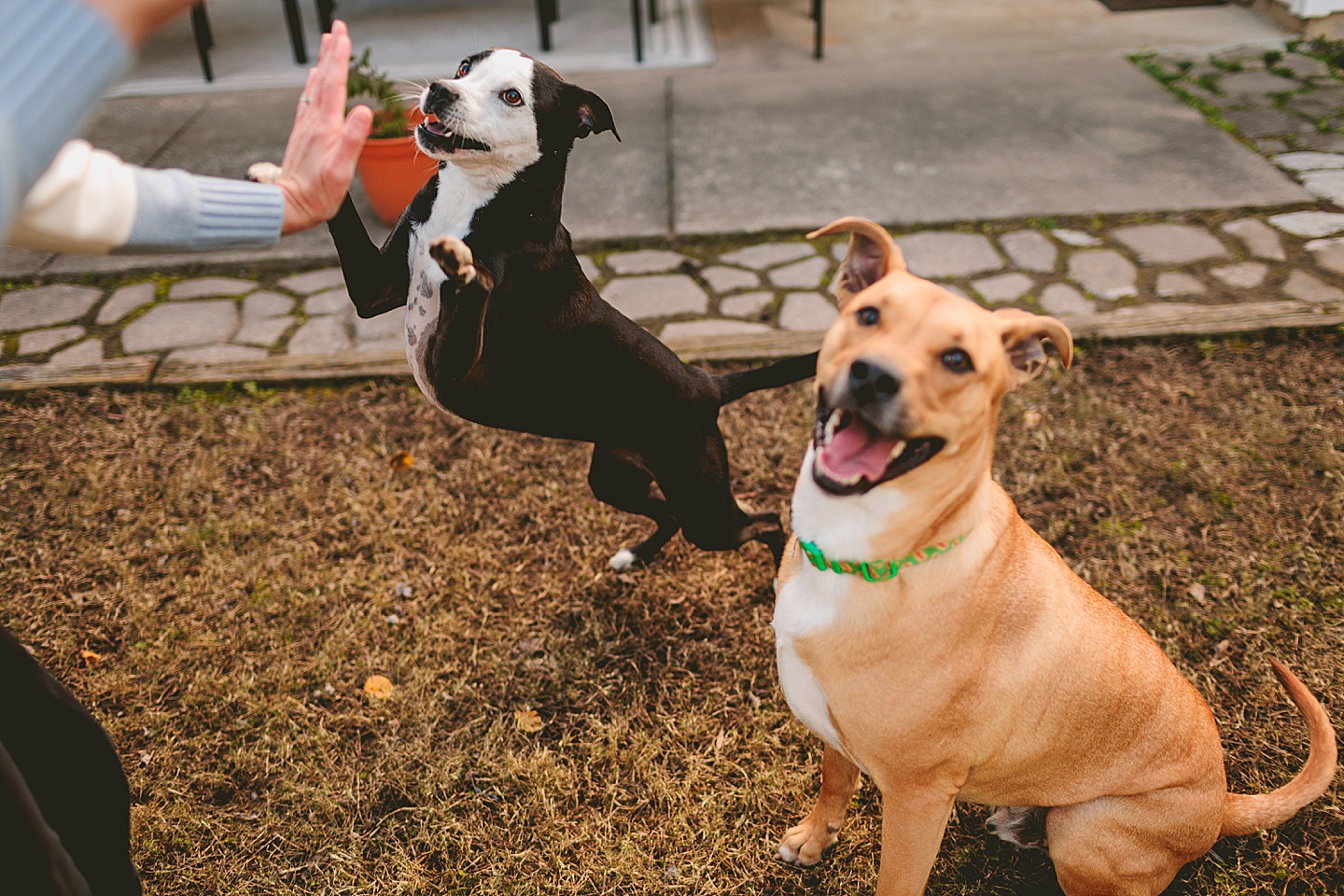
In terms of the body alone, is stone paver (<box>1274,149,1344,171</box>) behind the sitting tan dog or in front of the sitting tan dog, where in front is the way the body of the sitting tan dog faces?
behind

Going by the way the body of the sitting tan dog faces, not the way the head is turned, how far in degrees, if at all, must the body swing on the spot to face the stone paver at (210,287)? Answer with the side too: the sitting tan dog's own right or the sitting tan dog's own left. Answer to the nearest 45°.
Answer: approximately 90° to the sitting tan dog's own right

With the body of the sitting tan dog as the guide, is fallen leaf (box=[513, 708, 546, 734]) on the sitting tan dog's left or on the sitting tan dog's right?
on the sitting tan dog's right

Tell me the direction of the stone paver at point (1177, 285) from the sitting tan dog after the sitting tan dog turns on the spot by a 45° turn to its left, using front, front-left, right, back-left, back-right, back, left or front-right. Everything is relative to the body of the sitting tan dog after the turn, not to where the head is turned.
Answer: back

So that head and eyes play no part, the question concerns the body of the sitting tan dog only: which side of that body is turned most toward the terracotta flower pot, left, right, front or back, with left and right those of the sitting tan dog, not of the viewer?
right

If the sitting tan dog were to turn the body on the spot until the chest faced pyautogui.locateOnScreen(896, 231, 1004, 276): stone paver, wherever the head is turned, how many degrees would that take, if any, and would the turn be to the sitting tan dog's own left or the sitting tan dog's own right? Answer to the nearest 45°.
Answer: approximately 135° to the sitting tan dog's own right

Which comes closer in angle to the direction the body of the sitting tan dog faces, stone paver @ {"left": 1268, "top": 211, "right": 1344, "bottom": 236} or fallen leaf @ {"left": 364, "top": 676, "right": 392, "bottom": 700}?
the fallen leaf

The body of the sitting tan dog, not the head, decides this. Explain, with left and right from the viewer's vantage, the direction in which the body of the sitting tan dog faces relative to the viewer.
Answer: facing the viewer and to the left of the viewer

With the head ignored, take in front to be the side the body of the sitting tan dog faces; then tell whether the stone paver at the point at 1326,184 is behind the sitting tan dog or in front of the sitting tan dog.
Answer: behind

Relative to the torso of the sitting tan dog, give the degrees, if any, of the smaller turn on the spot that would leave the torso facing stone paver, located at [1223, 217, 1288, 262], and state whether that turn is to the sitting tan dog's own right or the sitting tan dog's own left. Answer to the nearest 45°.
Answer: approximately 135° to the sitting tan dog's own right

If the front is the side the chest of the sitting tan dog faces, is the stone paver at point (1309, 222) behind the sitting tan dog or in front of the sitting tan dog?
behind
